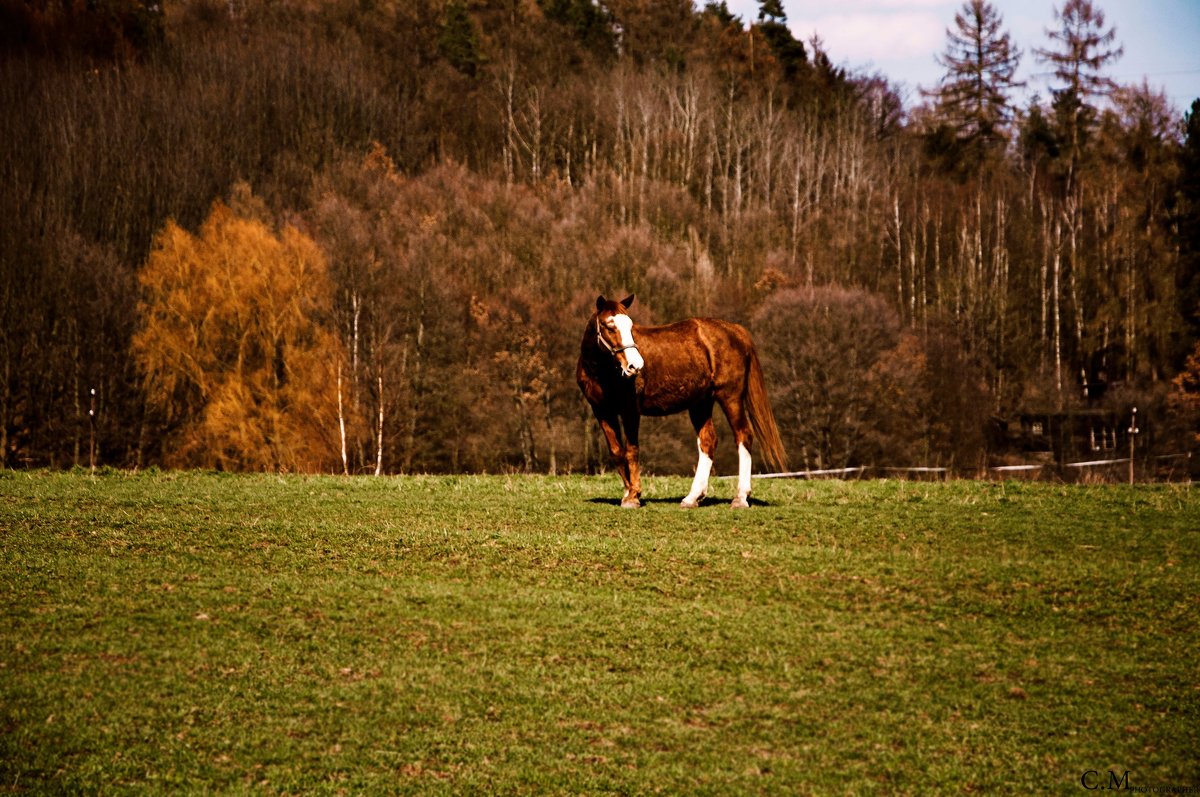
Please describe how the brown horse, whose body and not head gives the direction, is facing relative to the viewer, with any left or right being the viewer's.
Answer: facing to the left of the viewer
